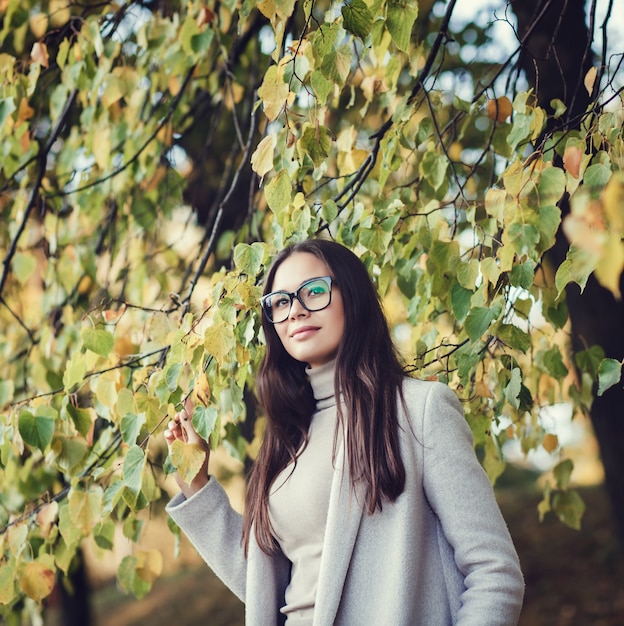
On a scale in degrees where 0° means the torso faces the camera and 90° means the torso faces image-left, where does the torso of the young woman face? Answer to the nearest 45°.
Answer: approximately 45°
